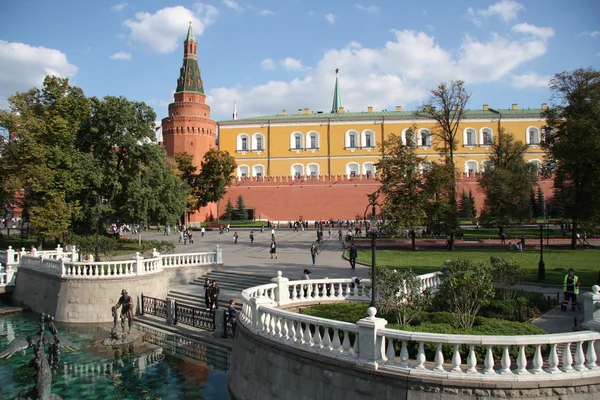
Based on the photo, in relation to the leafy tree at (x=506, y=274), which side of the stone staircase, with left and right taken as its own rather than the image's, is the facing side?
left

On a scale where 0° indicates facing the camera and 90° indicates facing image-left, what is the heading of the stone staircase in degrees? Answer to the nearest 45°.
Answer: approximately 45°

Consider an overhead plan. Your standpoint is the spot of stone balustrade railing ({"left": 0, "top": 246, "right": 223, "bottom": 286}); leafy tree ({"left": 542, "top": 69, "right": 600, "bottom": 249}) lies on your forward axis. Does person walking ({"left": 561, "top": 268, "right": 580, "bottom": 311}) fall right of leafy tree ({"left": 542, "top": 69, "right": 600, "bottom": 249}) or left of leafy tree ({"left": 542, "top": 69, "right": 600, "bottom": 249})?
right

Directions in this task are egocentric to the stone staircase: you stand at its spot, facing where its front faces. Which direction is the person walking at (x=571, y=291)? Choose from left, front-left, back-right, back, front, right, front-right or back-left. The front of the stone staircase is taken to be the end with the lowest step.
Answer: left

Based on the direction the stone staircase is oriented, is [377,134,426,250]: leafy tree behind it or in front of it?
behind

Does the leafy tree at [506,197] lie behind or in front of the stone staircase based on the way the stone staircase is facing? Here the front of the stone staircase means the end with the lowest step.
behind

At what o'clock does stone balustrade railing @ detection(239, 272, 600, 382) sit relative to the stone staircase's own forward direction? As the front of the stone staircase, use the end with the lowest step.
The stone balustrade railing is roughly at 10 o'clock from the stone staircase.

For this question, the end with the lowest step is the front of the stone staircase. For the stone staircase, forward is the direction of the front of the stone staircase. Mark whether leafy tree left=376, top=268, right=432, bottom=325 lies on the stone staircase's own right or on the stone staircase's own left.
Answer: on the stone staircase's own left

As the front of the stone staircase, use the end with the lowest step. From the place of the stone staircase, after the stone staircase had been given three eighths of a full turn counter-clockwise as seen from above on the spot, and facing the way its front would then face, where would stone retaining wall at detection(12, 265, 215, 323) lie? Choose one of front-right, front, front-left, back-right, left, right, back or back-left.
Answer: back

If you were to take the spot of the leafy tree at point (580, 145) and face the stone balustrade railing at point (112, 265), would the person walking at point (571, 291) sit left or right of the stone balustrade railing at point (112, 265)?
left

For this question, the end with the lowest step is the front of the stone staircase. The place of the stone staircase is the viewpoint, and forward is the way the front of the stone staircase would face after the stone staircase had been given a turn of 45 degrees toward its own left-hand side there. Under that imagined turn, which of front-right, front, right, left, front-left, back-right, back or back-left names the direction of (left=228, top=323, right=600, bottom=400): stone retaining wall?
front

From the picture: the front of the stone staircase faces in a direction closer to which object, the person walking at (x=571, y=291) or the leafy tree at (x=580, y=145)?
the person walking
